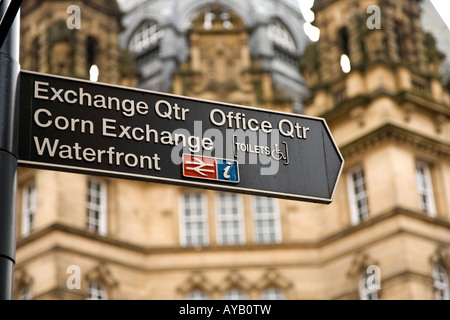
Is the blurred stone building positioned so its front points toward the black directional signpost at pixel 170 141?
yes

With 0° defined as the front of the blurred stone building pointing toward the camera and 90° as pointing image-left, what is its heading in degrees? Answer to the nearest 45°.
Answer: approximately 0°
